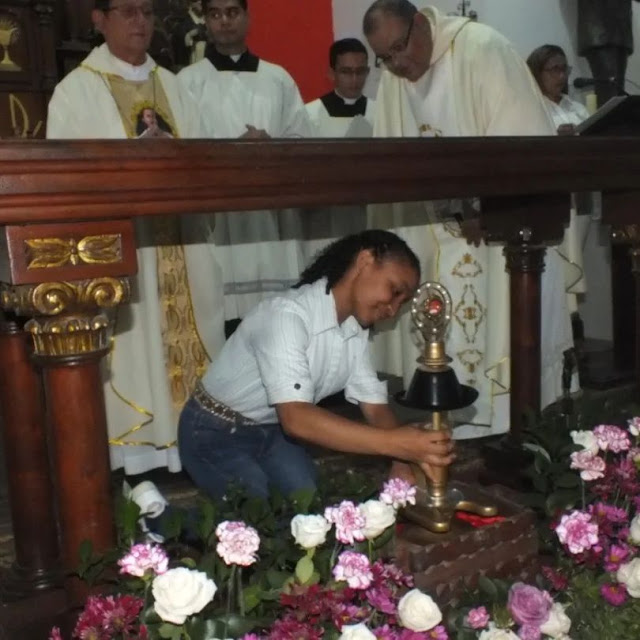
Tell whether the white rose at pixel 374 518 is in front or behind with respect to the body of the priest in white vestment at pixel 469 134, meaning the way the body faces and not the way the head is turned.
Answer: in front

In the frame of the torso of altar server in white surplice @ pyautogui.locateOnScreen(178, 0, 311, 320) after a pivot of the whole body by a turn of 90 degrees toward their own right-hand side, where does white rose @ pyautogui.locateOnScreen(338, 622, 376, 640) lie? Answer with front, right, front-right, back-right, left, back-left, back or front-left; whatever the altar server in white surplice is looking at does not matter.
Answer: left

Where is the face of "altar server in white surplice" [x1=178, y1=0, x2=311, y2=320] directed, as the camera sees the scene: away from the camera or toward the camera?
toward the camera

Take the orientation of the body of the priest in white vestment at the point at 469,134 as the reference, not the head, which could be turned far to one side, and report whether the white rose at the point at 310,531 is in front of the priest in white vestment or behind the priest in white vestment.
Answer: in front

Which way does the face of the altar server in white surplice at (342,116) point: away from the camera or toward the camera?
toward the camera

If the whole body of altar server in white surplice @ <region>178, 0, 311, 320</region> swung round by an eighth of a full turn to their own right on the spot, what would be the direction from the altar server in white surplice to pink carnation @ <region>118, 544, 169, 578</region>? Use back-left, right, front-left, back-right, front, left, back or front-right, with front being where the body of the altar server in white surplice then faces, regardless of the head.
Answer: front-left

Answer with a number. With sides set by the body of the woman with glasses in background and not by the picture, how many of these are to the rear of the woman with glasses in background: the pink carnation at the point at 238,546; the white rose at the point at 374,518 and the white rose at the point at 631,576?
0

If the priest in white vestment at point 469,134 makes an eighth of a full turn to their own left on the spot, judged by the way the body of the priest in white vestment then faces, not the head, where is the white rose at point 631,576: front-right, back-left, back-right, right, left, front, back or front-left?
front

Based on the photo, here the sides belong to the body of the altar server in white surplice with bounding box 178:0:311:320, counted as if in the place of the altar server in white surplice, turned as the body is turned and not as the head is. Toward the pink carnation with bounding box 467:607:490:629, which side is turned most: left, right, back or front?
front

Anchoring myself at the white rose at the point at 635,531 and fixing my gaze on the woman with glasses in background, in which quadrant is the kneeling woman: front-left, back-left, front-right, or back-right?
front-left

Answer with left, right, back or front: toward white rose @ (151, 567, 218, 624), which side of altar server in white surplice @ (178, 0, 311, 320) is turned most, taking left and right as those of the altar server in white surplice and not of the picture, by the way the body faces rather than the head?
front

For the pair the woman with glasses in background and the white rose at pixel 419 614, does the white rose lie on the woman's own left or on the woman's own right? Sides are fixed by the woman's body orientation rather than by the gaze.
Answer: on the woman's own right

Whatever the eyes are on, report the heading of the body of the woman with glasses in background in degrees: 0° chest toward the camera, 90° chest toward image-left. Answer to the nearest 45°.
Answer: approximately 315°

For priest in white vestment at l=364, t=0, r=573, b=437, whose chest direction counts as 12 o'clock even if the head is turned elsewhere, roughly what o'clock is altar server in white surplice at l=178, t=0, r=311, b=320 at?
The altar server in white surplice is roughly at 3 o'clock from the priest in white vestment.

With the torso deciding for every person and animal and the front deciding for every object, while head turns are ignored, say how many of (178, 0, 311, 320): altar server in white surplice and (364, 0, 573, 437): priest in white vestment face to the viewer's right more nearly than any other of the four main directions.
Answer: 0

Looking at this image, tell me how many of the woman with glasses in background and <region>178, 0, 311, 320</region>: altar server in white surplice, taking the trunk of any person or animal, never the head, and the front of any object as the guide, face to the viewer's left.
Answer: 0

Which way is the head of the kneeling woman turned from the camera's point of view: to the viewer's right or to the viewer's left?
to the viewer's right

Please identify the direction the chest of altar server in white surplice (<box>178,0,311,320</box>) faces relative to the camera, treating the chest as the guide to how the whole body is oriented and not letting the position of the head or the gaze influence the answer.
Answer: toward the camera
